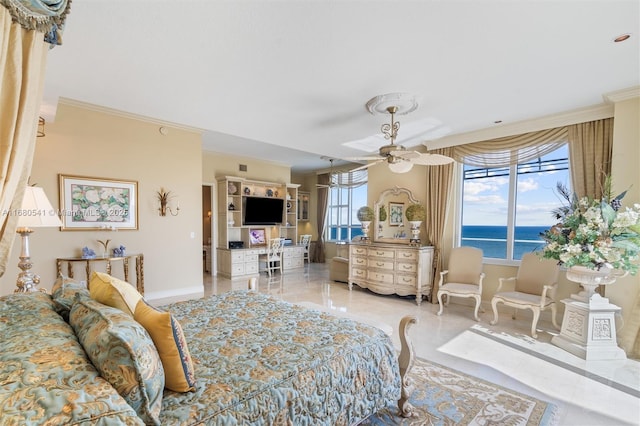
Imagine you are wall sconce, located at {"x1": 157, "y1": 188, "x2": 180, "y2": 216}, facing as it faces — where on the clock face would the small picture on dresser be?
The small picture on dresser is roughly at 11 o'clock from the wall sconce.

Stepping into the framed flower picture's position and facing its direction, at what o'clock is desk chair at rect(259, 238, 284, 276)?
The desk chair is roughly at 10 o'clock from the framed flower picture.

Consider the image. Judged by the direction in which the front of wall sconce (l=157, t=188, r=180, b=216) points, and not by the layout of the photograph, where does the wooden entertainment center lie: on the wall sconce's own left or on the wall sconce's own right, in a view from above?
on the wall sconce's own left

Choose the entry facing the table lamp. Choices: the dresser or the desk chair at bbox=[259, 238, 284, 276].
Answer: the dresser

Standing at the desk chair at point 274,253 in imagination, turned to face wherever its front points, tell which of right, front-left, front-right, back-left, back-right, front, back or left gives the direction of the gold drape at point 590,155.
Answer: back

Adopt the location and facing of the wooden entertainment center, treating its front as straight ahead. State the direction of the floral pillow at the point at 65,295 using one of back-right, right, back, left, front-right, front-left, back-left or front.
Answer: front-right

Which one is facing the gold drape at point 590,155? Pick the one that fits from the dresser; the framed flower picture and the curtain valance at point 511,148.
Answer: the framed flower picture

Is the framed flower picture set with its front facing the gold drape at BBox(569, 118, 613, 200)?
yes

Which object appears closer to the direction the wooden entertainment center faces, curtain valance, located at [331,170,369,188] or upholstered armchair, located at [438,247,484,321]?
the upholstered armchair

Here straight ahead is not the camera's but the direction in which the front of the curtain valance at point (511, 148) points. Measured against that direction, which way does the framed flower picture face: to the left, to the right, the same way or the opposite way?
the opposite way
